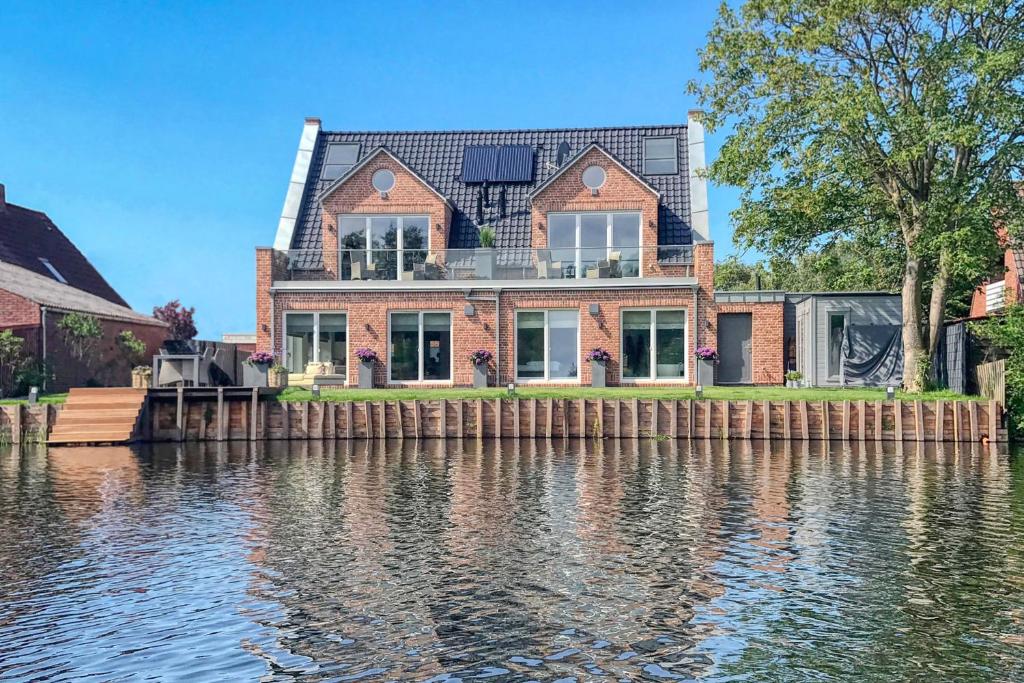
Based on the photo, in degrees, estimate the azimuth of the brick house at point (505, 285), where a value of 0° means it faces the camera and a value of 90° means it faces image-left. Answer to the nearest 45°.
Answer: approximately 0°

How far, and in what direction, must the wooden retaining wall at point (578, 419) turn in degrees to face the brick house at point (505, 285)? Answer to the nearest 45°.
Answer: approximately 180°

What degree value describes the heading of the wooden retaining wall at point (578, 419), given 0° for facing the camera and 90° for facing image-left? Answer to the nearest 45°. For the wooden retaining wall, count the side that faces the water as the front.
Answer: approximately 0°

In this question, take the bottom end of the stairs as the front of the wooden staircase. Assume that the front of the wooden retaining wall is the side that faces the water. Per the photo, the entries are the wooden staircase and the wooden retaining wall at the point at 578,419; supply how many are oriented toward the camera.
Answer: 2

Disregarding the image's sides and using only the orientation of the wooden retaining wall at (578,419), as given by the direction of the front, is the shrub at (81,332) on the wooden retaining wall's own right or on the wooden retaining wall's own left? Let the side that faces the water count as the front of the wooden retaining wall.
on the wooden retaining wall's own right

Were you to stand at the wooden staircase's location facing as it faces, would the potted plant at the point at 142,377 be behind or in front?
behind

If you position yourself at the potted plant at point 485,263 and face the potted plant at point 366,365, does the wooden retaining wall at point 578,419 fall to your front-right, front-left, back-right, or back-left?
back-left
